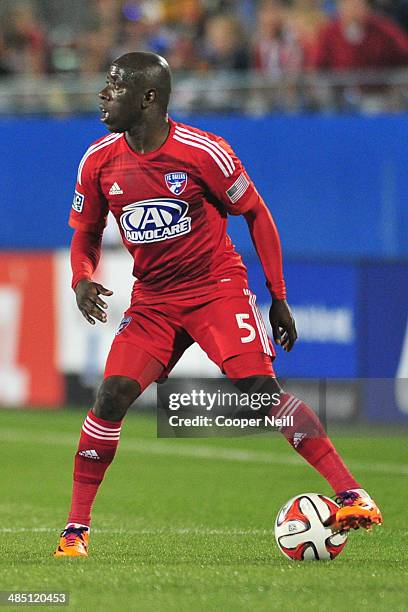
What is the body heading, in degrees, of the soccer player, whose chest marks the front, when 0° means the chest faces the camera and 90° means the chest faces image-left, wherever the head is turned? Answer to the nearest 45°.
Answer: approximately 45°

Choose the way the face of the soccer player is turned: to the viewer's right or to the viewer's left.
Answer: to the viewer's left
